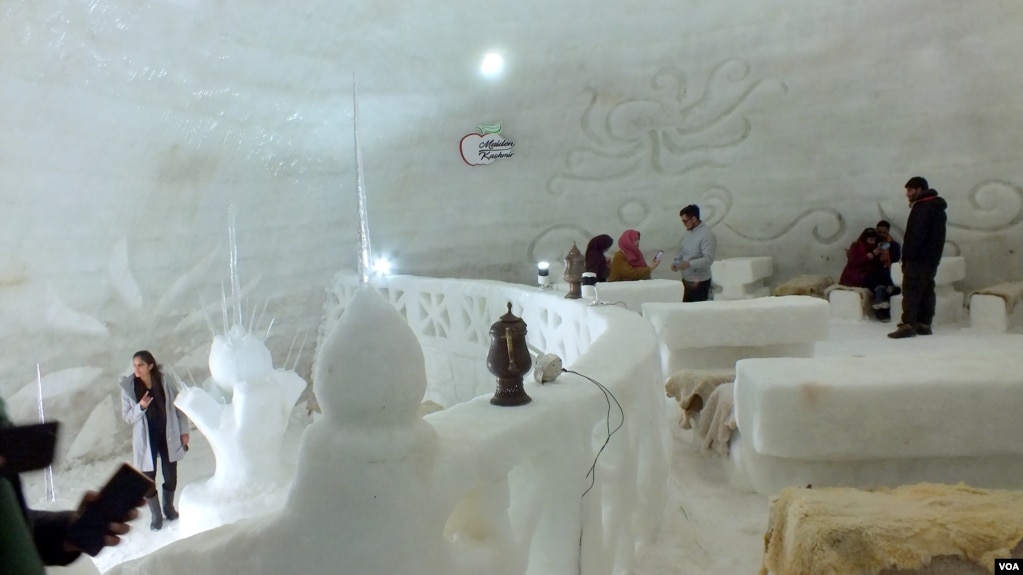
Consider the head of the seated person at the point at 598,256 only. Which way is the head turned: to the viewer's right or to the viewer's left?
to the viewer's right

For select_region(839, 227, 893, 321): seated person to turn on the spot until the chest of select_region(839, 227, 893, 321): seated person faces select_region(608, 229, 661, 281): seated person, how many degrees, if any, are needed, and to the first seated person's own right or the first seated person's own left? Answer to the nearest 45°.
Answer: approximately 90° to the first seated person's own right
